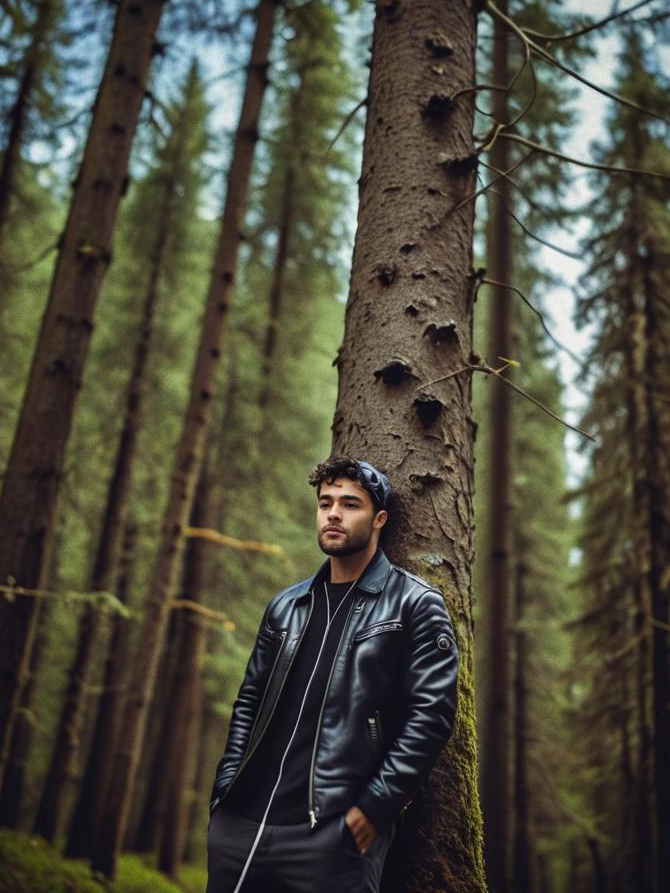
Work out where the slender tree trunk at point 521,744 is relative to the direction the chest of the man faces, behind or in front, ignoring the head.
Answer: behind

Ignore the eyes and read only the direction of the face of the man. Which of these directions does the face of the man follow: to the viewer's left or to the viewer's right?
to the viewer's left

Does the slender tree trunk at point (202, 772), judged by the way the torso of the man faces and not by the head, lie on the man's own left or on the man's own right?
on the man's own right

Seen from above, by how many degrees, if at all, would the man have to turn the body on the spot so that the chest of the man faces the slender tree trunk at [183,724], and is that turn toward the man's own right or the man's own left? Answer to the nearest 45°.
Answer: approximately 135° to the man's own right

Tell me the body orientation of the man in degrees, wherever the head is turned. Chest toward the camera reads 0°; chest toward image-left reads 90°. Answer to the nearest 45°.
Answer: approximately 45°
